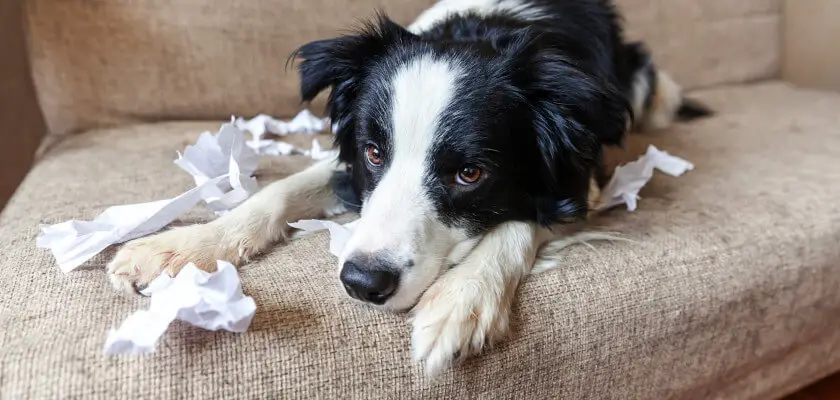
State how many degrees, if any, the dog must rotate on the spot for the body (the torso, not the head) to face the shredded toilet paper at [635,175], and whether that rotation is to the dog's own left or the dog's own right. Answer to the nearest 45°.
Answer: approximately 90° to the dog's own left

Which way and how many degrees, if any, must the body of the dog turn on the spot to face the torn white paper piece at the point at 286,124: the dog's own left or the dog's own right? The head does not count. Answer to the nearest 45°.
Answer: approximately 90° to the dog's own right

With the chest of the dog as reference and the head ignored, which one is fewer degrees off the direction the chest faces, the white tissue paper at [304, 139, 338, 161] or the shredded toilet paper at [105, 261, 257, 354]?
the shredded toilet paper

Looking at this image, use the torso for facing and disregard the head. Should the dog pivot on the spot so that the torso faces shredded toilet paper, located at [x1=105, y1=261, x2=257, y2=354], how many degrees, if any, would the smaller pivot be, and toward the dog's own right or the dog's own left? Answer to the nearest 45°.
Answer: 0° — it already faces it

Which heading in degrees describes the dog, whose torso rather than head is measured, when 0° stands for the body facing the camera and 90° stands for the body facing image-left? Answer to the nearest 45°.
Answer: approximately 45°

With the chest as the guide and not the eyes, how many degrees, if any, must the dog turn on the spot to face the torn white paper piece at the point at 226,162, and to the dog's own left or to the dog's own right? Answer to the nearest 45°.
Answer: approximately 90° to the dog's own right

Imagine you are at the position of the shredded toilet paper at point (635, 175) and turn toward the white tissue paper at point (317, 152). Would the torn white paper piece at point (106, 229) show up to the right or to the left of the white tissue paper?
left

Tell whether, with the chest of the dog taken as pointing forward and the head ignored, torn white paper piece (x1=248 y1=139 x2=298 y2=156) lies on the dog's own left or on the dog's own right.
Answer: on the dog's own right
